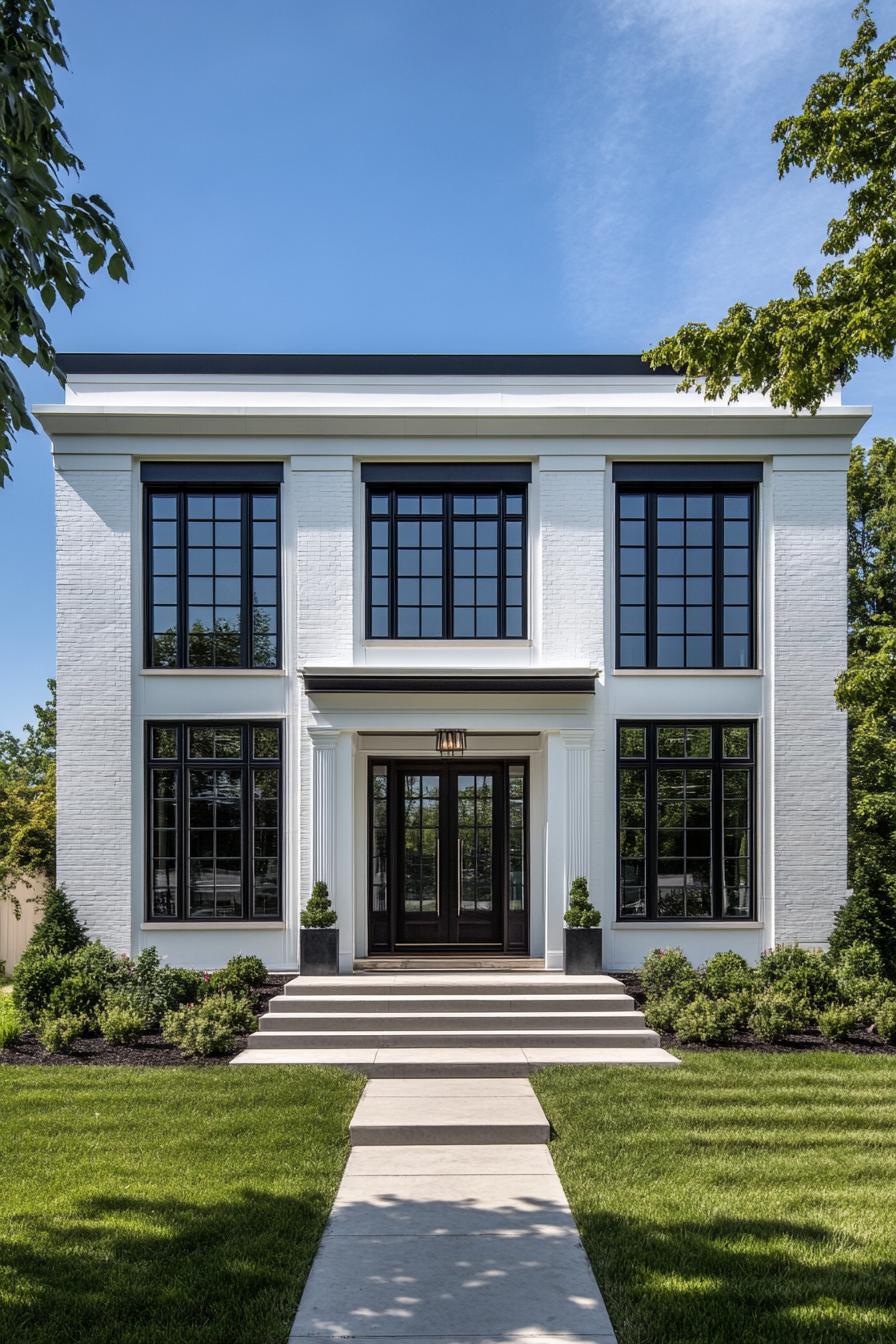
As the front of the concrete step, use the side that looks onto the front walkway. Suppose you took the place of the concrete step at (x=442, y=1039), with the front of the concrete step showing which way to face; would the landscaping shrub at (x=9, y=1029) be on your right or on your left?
on your right

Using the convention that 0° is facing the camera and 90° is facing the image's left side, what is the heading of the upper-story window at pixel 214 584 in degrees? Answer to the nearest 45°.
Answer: approximately 0°

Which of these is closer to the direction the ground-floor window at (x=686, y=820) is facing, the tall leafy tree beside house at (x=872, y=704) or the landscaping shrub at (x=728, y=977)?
the landscaping shrub

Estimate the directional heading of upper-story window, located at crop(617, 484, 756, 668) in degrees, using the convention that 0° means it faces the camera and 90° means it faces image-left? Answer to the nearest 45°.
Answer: approximately 0°

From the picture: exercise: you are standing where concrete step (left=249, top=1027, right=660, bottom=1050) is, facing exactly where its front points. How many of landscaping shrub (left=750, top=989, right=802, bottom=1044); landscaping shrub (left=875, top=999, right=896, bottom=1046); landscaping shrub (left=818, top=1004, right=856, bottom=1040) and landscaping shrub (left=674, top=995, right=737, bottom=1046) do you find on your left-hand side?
4

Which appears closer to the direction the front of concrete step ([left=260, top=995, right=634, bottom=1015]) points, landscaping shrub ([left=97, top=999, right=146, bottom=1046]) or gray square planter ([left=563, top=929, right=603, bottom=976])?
the landscaping shrub
